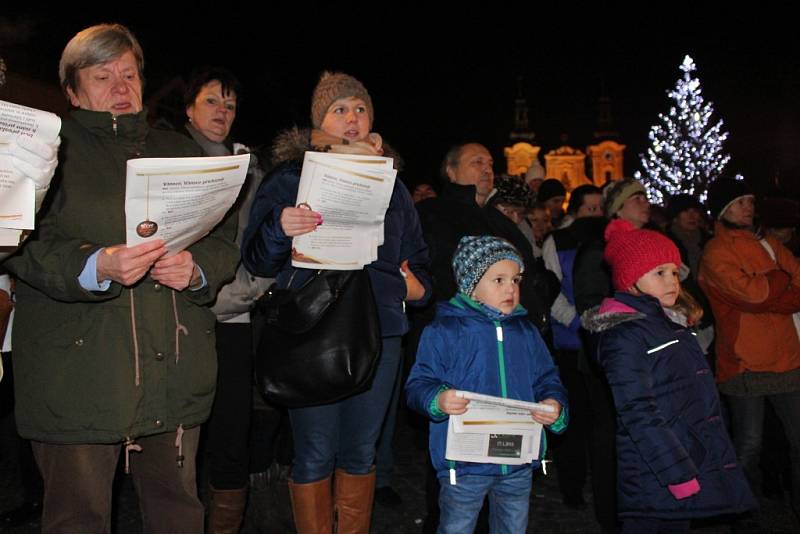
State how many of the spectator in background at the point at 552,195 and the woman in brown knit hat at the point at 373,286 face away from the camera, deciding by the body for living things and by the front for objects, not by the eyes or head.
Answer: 0

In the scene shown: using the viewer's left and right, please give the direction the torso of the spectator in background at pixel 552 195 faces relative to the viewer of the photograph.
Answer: facing the viewer and to the right of the viewer

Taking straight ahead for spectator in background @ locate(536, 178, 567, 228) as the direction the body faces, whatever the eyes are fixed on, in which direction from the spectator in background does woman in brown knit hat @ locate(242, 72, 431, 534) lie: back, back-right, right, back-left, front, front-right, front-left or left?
front-right

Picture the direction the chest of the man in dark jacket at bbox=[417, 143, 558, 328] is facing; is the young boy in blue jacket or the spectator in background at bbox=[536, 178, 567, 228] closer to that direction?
the young boy in blue jacket

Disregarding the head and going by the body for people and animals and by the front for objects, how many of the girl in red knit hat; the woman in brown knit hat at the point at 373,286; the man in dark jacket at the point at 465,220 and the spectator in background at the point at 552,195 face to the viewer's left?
0

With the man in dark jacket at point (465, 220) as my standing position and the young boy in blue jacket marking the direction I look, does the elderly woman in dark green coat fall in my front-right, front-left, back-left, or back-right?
front-right

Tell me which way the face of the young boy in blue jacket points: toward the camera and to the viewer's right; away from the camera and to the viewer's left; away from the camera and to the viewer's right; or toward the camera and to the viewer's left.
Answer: toward the camera and to the viewer's right

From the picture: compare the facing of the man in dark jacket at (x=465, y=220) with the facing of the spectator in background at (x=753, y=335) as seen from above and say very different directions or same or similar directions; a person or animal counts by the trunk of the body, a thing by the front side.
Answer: same or similar directions

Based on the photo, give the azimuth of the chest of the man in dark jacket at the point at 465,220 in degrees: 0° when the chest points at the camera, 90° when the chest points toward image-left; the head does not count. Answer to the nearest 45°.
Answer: approximately 315°

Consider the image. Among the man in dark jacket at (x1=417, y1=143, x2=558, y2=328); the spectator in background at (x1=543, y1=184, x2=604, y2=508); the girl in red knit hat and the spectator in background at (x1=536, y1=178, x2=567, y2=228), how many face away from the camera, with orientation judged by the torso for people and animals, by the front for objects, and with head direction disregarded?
0

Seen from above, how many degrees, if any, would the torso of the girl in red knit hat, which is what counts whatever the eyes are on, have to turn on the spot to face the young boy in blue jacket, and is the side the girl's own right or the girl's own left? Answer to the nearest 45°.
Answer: approximately 135° to the girl's own right

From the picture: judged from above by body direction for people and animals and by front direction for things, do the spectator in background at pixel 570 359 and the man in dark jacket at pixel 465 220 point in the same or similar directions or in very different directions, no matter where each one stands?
same or similar directions

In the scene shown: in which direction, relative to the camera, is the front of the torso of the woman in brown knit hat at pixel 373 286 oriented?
toward the camera

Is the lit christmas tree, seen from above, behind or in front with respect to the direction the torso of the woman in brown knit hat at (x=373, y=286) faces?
behind

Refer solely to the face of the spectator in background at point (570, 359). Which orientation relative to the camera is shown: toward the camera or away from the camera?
toward the camera
